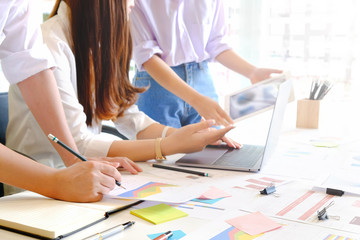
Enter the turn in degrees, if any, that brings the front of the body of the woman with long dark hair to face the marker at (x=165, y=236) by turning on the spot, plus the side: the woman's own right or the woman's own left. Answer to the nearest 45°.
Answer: approximately 90° to the woman's own right

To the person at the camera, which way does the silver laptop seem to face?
facing to the left of the viewer

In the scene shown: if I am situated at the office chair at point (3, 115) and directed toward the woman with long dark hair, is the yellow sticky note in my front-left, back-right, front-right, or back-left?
front-right

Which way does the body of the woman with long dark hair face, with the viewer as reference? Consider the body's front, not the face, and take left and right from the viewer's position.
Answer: facing to the right of the viewer

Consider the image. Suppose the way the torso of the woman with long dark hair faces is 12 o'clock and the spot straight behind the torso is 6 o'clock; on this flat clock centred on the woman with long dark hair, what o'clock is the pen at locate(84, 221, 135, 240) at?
The pen is roughly at 3 o'clock from the woman with long dark hair.

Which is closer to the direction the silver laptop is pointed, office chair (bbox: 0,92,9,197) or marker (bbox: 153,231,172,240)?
the office chair

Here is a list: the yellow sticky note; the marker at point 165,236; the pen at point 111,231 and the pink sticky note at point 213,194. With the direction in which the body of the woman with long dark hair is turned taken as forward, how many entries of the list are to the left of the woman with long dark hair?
0

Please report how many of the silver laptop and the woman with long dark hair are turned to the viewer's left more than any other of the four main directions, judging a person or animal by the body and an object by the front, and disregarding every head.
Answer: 1

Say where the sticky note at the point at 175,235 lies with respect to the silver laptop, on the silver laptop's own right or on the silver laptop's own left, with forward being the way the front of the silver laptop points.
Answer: on the silver laptop's own left

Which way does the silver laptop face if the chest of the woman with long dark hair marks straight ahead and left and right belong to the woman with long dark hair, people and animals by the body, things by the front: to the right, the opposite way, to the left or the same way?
the opposite way

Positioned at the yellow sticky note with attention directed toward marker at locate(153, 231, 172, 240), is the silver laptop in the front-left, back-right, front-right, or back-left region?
back-left

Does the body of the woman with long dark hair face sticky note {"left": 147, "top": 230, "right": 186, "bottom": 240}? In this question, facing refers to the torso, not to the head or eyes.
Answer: no
